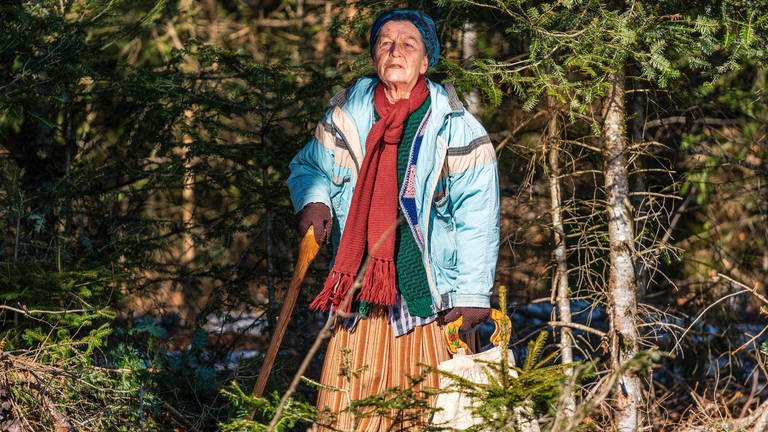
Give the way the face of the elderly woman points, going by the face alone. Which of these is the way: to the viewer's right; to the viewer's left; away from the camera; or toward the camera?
toward the camera

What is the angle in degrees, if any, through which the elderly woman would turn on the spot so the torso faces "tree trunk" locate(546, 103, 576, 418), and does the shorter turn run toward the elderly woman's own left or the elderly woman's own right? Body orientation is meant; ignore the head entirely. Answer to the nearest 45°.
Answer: approximately 135° to the elderly woman's own left

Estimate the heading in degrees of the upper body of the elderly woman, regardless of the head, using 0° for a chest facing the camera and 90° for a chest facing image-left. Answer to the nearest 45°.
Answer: approximately 0°

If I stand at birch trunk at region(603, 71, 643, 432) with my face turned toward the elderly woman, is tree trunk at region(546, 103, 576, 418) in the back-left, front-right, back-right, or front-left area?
front-right

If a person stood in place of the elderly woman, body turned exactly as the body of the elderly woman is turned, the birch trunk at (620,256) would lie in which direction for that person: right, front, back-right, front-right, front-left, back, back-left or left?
back-left
